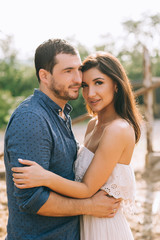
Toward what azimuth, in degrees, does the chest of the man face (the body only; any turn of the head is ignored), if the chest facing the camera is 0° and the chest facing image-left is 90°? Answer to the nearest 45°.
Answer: approximately 270°
